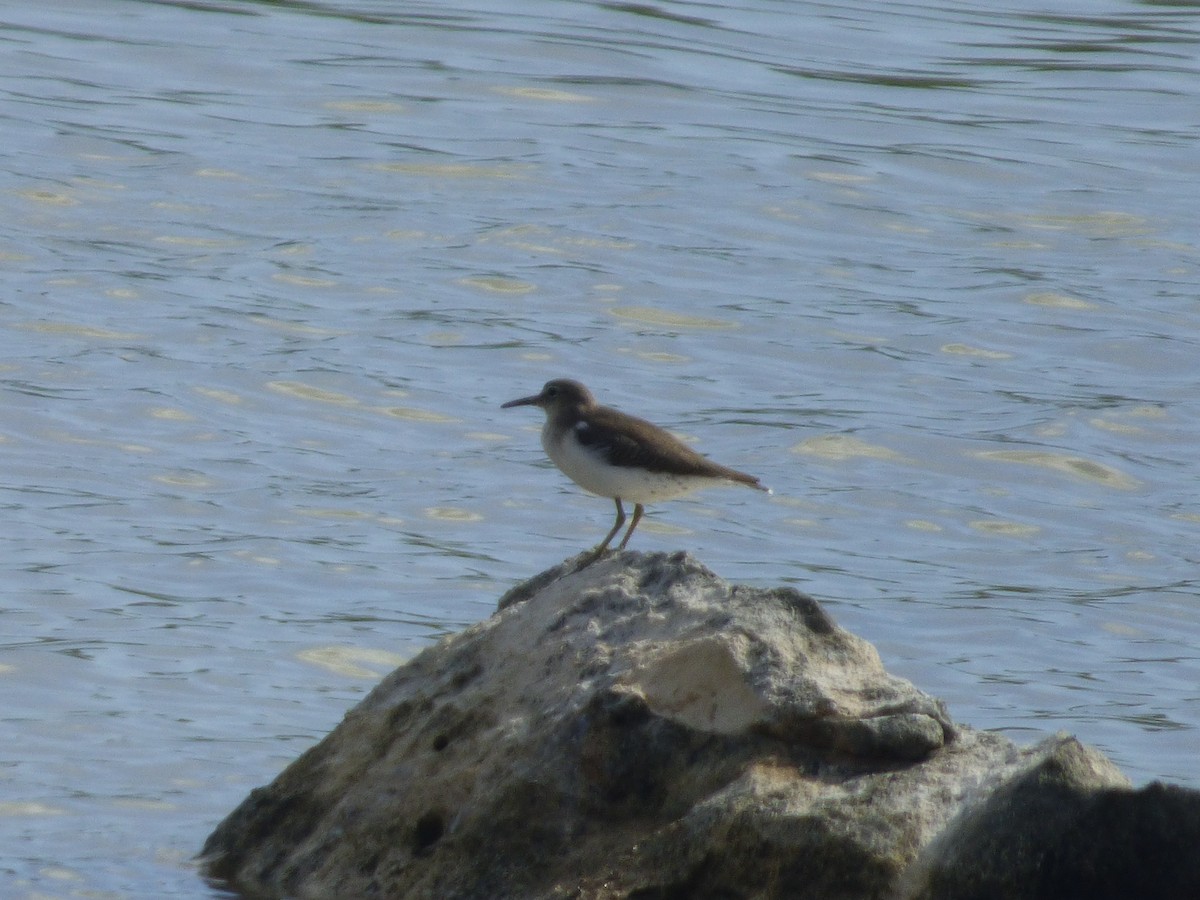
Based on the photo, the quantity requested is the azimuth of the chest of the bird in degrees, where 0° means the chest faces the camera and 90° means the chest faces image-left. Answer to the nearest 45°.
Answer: approximately 90°

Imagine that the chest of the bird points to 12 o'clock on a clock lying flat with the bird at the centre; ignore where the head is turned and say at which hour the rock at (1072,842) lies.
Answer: The rock is roughly at 8 o'clock from the bird.
